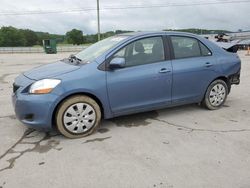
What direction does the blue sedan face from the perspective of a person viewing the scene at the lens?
facing the viewer and to the left of the viewer
